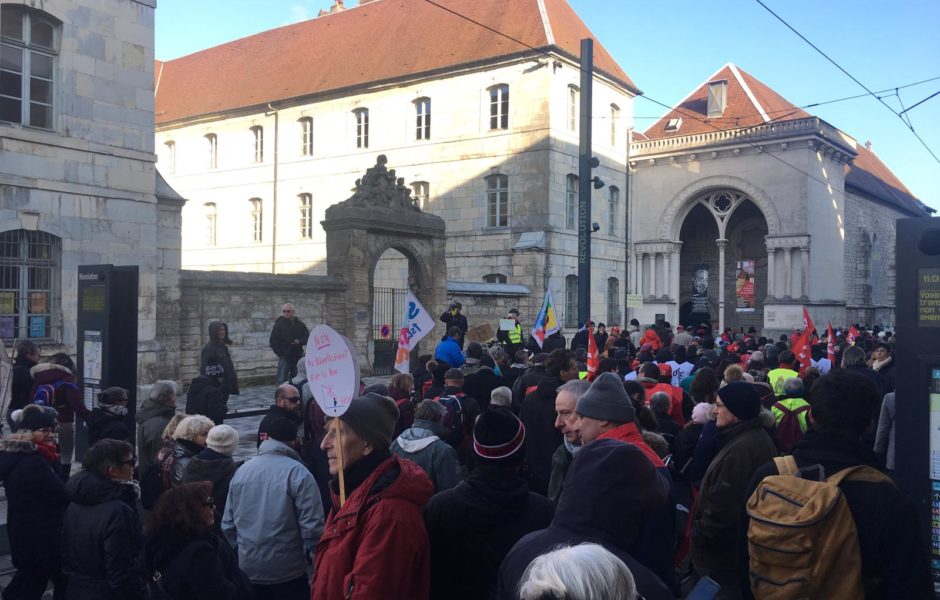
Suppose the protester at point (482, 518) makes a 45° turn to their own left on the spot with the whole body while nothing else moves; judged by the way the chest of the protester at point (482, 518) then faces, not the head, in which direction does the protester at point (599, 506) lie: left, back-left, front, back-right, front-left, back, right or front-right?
back

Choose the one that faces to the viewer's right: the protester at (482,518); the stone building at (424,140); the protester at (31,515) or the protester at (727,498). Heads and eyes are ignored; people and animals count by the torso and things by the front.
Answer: the protester at (31,515)

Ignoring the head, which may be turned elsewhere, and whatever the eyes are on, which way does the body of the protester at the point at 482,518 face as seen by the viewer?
away from the camera

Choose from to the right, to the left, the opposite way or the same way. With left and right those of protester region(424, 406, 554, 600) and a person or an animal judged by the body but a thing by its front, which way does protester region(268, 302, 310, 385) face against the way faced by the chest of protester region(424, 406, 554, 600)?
the opposite way

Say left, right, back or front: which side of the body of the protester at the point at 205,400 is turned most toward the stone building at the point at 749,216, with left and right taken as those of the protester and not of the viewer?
front

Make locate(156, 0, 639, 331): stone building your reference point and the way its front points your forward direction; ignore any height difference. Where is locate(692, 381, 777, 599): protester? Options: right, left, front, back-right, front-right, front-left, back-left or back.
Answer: front-left

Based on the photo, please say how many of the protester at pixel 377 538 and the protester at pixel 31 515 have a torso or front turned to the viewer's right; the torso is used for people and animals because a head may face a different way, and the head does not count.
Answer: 1

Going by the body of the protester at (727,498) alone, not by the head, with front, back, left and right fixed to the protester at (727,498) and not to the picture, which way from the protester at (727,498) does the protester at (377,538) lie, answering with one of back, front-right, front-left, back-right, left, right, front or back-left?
front-left

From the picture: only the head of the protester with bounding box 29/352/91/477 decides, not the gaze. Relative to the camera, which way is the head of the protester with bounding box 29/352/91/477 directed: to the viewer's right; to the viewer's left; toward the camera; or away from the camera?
away from the camera

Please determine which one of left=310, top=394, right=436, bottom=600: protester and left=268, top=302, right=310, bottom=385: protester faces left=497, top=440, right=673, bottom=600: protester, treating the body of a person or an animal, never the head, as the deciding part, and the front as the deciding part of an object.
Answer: left=268, top=302, right=310, bottom=385: protester
